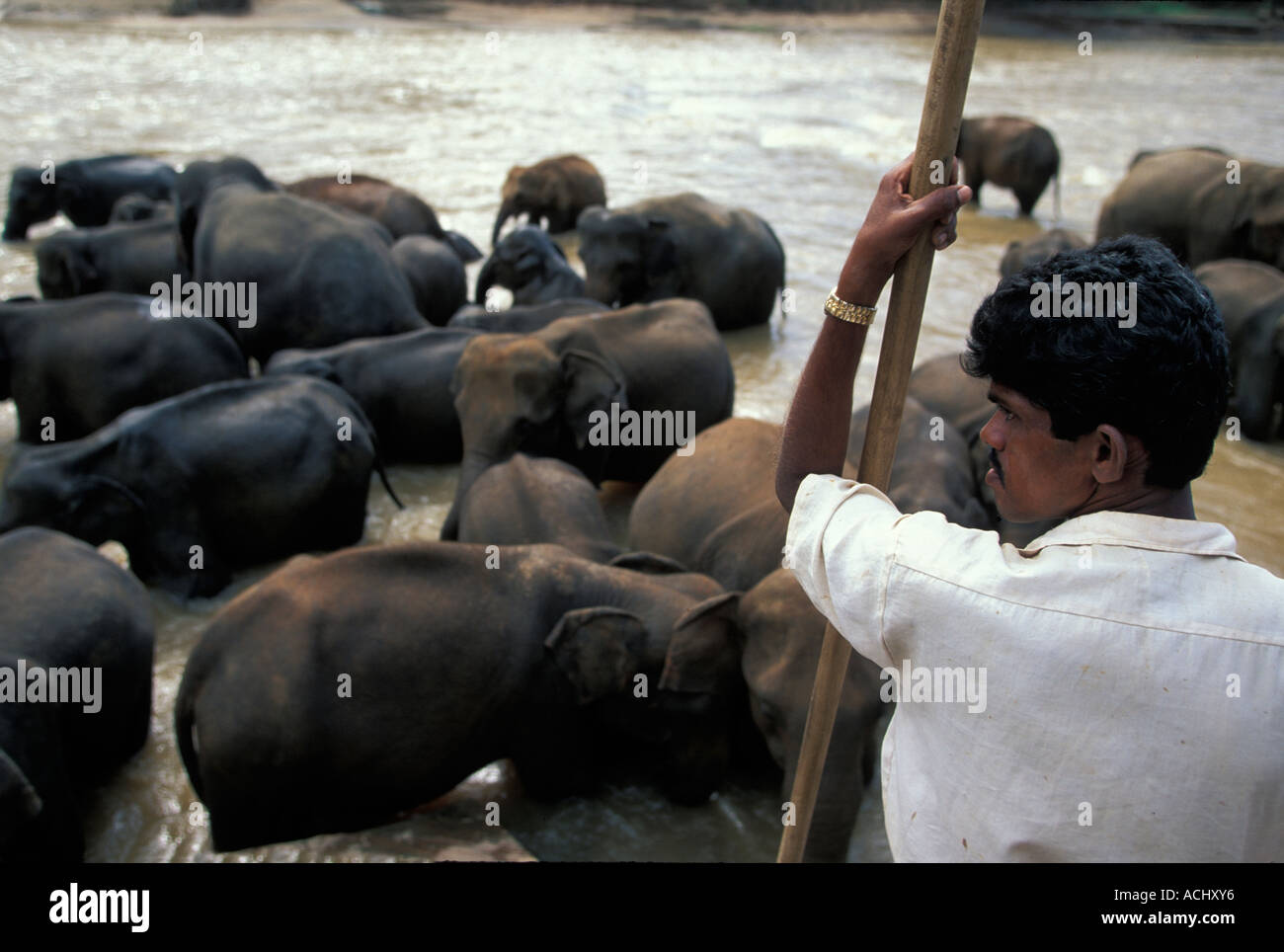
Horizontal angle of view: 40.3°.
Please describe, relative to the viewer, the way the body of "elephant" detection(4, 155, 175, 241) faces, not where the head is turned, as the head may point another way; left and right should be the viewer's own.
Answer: facing to the left of the viewer

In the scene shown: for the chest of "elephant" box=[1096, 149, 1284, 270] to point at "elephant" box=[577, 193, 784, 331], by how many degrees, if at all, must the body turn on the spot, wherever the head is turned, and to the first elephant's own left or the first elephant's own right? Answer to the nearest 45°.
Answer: approximately 135° to the first elephant's own right

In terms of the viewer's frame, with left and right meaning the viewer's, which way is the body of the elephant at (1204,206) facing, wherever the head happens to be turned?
facing to the right of the viewer

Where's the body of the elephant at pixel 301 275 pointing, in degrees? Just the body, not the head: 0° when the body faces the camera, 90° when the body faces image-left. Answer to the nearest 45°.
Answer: approximately 135°

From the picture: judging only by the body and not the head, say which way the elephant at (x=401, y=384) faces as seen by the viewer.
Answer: to the viewer's left

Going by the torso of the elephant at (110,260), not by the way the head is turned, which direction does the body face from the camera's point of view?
to the viewer's left

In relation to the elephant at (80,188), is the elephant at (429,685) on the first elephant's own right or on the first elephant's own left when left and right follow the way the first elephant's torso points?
on the first elephant's own left

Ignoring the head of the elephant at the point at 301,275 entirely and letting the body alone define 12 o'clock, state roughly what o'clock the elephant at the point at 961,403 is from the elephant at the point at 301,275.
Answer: the elephant at the point at 961,403 is roughly at 6 o'clock from the elephant at the point at 301,275.

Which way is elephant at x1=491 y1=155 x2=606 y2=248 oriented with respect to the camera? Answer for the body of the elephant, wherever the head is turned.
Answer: to the viewer's left

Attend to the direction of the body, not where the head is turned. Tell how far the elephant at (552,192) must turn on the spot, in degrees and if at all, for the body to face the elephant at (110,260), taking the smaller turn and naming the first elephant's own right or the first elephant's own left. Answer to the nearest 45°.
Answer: approximately 45° to the first elephant's own left
